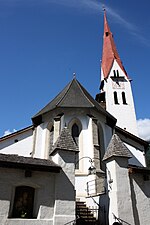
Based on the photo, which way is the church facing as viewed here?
away from the camera
